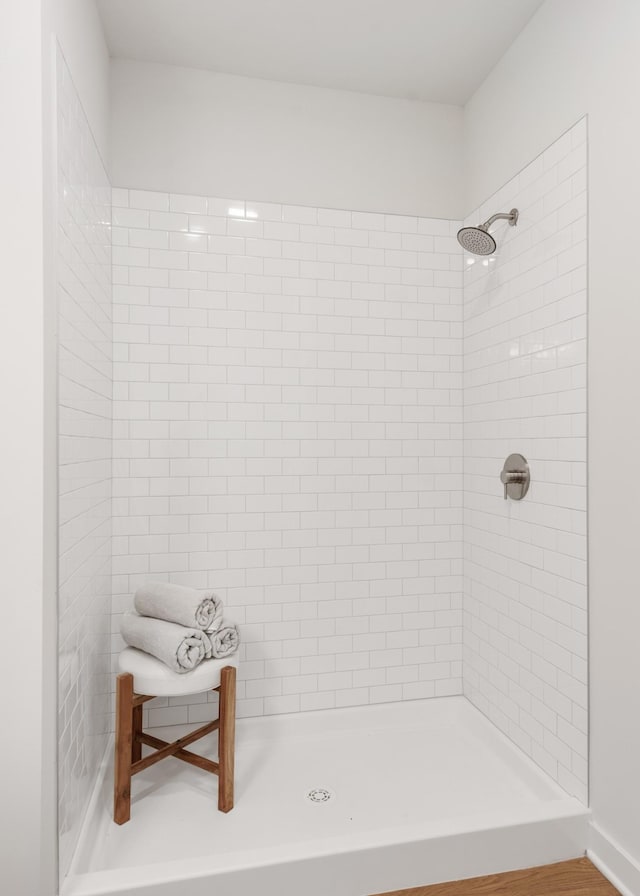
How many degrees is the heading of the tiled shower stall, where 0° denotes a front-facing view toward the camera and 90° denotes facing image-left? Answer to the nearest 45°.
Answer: approximately 0°
